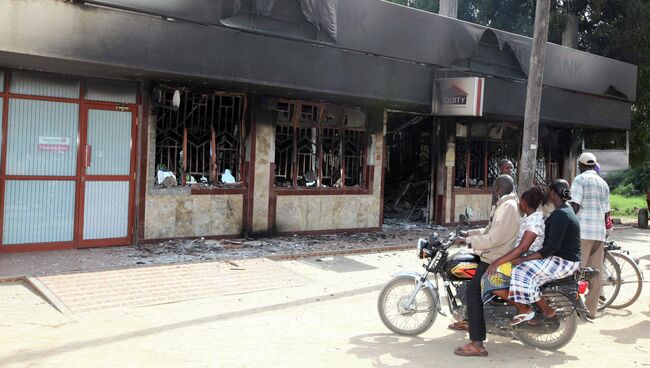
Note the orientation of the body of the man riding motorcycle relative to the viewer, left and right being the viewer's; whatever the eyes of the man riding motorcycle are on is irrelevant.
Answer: facing to the left of the viewer

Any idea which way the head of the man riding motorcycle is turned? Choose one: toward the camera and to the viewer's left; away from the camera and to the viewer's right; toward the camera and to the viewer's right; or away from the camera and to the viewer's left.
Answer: away from the camera and to the viewer's left

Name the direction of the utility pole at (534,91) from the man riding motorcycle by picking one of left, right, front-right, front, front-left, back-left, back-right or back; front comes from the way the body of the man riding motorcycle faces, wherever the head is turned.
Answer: right

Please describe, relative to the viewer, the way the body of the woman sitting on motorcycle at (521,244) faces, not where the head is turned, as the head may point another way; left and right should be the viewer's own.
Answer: facing to the left of the viewer

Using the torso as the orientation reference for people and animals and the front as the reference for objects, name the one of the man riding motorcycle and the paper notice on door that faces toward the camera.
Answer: the paper notice on door

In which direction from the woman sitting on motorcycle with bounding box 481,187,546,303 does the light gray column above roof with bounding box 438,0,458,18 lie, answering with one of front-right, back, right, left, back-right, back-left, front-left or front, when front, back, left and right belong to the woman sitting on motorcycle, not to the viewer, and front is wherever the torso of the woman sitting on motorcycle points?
right

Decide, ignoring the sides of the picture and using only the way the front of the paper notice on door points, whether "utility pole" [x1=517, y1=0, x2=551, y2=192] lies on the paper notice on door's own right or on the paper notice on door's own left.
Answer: on the paper notice on door's own left

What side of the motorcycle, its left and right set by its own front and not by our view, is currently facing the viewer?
left

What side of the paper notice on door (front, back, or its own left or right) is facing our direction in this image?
front

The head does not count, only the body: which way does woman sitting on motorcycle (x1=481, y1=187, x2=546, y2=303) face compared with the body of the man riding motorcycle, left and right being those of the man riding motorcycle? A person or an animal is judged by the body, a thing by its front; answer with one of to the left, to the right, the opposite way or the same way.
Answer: the same way

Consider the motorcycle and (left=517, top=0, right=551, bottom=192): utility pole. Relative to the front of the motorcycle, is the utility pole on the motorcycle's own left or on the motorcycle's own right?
on the motorcycle's own right

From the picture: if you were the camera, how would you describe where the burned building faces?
facing the viewer and to the right of the viewer

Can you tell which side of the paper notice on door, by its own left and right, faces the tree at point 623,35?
left

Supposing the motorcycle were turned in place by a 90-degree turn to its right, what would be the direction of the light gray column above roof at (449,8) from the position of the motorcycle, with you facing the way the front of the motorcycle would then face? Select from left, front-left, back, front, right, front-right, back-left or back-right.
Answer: front
